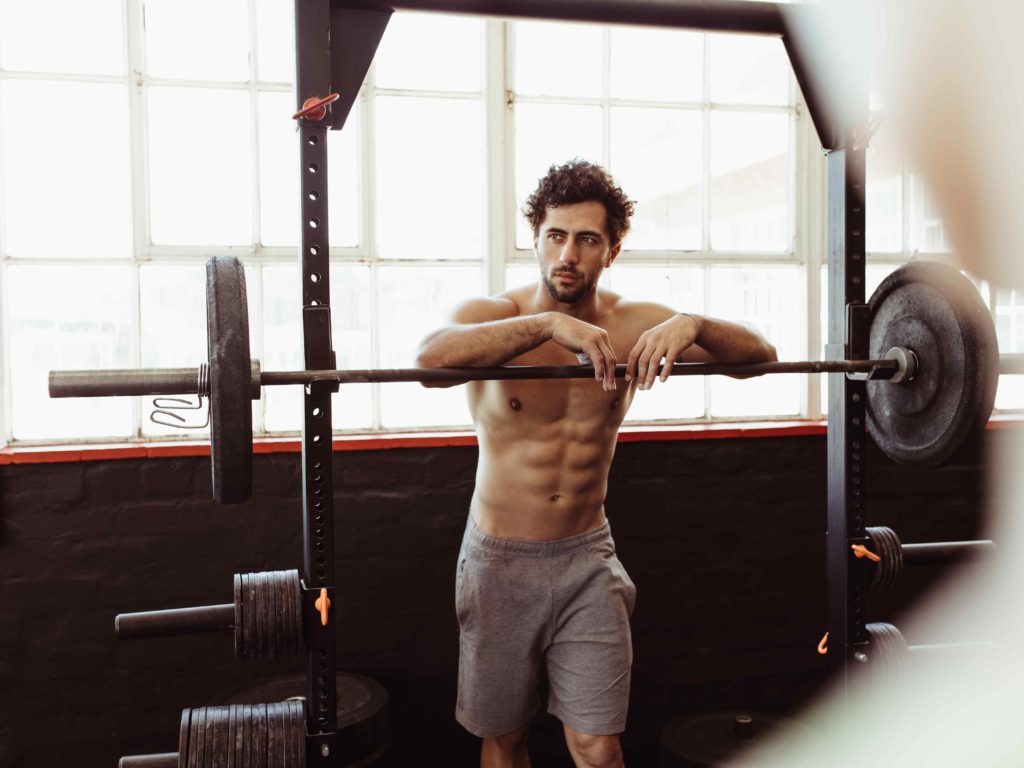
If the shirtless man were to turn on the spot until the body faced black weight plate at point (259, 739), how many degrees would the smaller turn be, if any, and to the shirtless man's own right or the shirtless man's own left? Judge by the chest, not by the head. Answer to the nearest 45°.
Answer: approximately 45° to the shirtless man's own right
